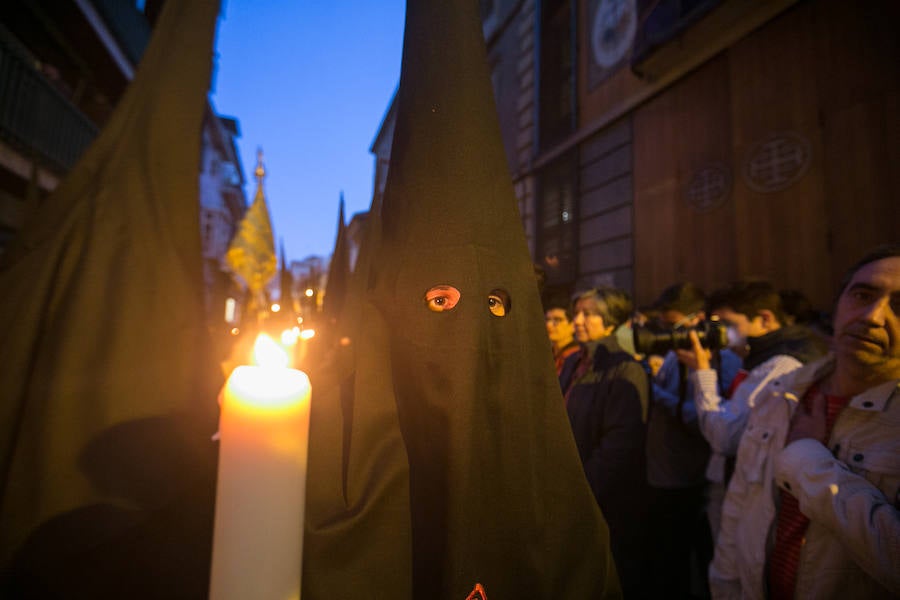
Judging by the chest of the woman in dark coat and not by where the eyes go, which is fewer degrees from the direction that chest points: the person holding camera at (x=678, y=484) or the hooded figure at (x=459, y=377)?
the hooded figure

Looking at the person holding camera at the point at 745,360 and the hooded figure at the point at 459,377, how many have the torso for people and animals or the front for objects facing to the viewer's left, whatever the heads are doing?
1

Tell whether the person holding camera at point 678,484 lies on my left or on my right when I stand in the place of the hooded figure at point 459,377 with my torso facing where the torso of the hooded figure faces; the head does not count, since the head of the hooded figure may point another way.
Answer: on my left

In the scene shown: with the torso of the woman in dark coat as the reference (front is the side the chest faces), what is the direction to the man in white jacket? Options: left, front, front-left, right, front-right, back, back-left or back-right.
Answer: left

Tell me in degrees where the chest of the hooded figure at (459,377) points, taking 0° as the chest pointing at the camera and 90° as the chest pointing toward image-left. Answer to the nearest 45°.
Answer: approximately 315°

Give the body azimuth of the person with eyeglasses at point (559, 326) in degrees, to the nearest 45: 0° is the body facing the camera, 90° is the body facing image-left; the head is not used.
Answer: approximately 45°

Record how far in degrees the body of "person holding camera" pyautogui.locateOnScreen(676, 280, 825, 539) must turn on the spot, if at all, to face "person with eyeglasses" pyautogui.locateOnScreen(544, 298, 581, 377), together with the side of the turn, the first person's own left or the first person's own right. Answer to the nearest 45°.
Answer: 0° — they already face them

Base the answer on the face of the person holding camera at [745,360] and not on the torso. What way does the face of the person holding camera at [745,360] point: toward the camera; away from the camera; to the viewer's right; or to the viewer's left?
to the viewer's left

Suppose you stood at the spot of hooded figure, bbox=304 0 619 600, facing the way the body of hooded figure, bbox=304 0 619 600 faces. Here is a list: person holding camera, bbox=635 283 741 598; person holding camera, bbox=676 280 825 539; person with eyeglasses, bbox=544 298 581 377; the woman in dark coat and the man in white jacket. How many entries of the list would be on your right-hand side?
0

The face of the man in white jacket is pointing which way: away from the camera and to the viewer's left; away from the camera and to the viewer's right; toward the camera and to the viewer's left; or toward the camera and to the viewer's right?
toward the camera and to the viewer's left

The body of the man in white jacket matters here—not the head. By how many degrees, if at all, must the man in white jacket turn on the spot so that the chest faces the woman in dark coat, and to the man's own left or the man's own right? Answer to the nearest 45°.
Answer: approximately 90° to the man's own right

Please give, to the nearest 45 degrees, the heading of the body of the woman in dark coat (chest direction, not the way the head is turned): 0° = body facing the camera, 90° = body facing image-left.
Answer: approximately 45°
